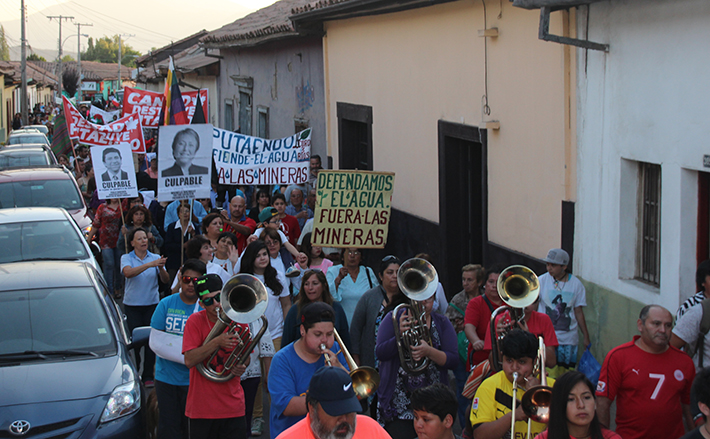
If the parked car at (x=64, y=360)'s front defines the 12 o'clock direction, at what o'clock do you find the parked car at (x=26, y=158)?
the parked car at (x=26, y=158) is roughly at 6 o'clock from the parked car at (x=64, y=360).

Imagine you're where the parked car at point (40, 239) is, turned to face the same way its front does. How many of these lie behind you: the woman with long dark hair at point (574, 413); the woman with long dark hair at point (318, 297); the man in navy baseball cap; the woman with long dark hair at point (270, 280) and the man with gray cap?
0

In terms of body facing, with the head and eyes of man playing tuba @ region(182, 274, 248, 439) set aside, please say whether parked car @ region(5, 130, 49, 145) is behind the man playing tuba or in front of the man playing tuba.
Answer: behind

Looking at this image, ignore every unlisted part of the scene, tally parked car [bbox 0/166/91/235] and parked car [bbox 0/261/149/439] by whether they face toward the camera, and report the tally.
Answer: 2

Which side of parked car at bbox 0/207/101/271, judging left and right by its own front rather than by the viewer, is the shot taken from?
front

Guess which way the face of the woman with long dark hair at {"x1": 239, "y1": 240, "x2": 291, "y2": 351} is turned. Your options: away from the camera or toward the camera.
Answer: toward the camera

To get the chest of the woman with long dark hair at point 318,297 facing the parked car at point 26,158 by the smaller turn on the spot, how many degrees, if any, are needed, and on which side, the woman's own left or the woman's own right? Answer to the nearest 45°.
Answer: approximately 135° to the woman's own right

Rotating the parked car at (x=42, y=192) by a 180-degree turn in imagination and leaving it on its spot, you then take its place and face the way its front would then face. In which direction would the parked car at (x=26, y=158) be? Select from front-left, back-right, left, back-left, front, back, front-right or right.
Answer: front

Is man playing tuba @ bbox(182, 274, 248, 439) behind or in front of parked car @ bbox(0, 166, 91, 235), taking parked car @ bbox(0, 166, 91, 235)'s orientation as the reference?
in front

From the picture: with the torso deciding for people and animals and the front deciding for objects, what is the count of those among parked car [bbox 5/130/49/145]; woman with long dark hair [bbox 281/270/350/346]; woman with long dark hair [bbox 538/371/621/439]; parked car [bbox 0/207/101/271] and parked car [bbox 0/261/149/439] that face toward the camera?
5

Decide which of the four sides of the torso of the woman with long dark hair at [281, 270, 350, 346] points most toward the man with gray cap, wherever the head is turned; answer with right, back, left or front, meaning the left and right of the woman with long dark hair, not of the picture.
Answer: left

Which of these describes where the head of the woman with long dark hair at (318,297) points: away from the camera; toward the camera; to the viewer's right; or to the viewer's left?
toward the camera

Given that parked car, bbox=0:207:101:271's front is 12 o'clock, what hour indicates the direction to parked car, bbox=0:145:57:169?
parked car, bbox=0:145:57:169 is roughly at 6 o'clock from parked car, bbox=0:207:101:271.

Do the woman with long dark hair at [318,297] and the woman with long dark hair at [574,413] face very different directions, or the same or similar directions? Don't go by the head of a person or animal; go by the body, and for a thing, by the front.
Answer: same or similar directions

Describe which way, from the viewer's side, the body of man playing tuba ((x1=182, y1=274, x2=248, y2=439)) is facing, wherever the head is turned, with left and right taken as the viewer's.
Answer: facing the viewer and to the right of the viewer

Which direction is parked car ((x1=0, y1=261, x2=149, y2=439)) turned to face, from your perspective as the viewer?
facing the viewer

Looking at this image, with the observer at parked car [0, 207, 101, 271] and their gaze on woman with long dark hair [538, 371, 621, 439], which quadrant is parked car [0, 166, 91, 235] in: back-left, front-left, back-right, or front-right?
back-left

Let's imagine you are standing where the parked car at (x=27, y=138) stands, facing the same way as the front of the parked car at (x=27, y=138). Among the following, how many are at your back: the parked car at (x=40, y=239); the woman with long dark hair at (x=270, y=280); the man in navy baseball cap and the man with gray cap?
0

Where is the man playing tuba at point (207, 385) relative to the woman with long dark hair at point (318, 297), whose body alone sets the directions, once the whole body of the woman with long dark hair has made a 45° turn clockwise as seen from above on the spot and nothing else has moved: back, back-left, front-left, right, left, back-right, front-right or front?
front

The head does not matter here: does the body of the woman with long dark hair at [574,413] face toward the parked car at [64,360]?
no
